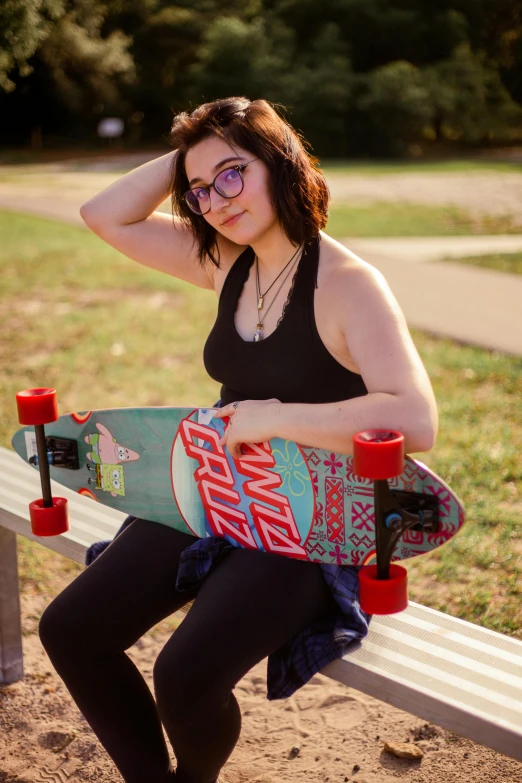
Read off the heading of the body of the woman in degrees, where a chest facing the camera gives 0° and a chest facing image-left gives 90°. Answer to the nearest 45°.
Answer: approximately 45°
